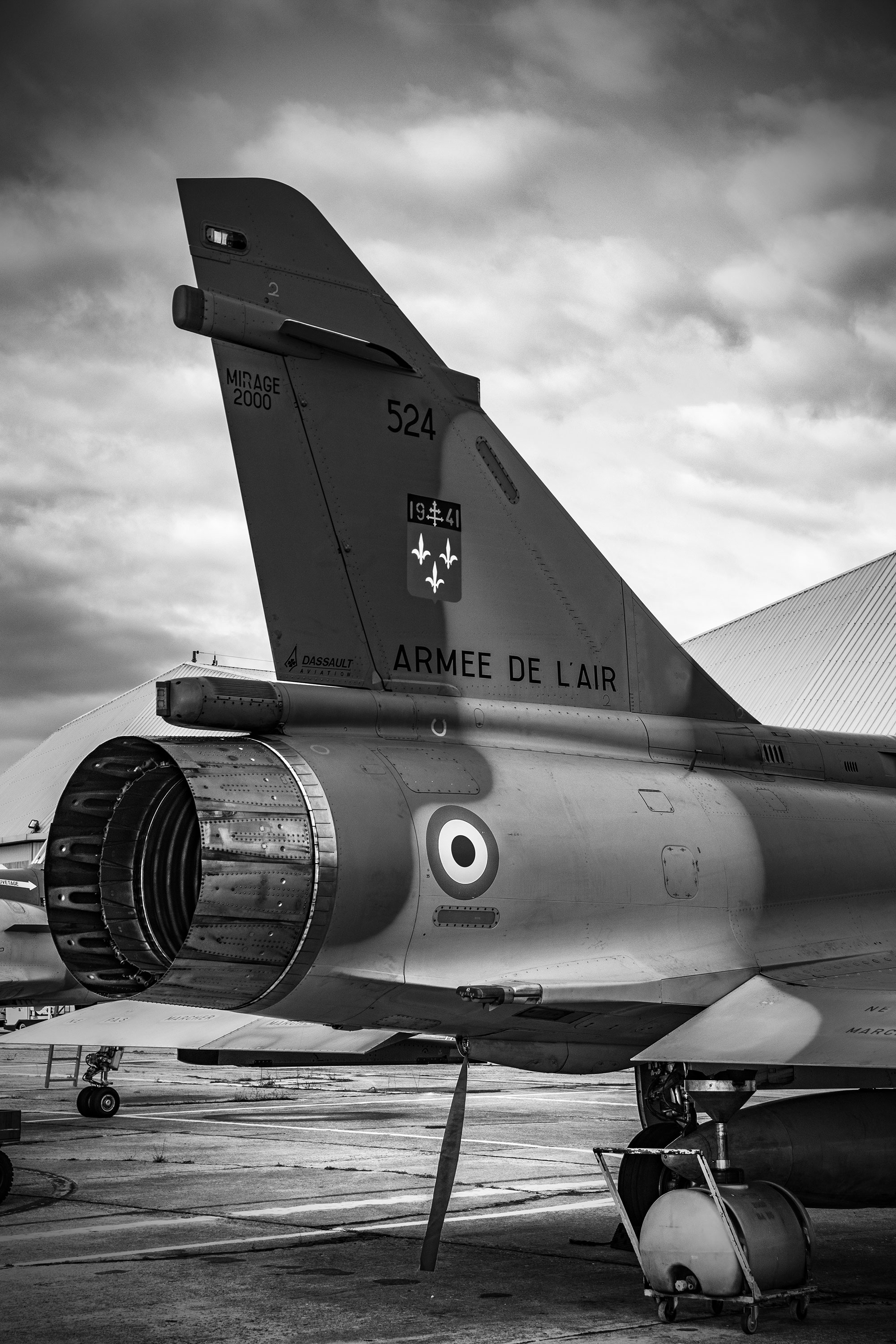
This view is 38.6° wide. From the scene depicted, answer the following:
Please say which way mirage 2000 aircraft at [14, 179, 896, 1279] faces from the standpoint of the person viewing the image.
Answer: facing away from the viewer and to the right of the viewer

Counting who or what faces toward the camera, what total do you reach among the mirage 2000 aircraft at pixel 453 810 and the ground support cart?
0
